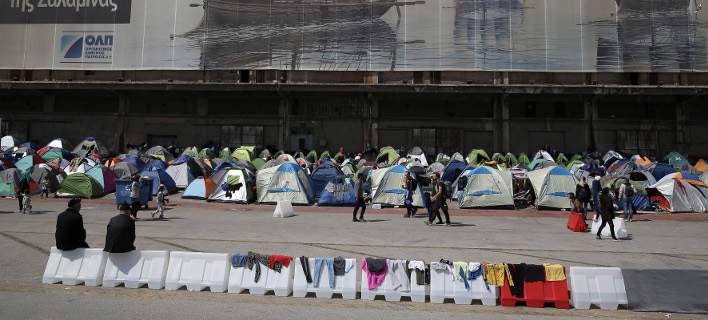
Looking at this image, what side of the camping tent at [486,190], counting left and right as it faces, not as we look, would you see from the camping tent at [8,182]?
right

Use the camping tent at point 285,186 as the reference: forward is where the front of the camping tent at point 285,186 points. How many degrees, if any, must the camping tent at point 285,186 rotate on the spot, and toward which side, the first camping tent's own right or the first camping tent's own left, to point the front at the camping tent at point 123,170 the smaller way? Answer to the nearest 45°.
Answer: approximately 135° to the first camping tent's own right

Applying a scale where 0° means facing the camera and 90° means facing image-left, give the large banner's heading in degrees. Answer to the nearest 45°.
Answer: approximately 0°

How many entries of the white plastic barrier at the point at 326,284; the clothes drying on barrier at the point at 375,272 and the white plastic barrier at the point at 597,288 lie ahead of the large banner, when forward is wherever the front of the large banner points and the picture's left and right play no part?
3

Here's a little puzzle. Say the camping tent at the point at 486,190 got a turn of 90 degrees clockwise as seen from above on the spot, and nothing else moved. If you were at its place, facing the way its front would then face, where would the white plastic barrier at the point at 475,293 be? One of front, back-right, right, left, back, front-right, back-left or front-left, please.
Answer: left

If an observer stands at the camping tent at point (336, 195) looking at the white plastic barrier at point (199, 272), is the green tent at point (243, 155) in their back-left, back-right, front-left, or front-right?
back-right

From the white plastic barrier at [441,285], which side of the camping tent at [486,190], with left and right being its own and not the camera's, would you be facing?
front

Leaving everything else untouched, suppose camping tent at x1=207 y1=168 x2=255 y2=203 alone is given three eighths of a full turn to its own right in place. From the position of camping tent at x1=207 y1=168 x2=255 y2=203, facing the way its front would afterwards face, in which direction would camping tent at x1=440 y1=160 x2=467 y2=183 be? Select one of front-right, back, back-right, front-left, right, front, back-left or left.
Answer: back-right

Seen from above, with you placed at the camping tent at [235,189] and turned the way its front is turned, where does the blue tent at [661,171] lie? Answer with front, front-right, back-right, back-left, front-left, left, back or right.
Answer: left

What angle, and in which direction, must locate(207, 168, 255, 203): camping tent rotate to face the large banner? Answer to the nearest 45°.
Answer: approximately 135° to its left

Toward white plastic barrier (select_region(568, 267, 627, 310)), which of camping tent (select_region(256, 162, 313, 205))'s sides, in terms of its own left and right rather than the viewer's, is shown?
front

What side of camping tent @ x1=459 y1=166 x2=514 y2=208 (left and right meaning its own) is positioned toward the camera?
front

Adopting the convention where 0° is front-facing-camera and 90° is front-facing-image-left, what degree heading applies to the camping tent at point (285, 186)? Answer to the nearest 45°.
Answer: approximately 0°

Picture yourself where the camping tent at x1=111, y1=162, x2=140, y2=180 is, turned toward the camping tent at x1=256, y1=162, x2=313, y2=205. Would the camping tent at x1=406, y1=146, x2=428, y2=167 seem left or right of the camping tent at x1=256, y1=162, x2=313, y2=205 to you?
left

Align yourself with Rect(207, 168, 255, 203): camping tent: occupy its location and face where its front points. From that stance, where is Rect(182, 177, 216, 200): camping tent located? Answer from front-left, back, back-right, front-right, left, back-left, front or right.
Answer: back-right

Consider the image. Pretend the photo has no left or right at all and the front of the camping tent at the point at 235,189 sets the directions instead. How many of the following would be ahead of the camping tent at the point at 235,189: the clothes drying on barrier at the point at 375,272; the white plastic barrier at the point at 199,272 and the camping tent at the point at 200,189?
2

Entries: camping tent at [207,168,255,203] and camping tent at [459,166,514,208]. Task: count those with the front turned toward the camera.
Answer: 2
